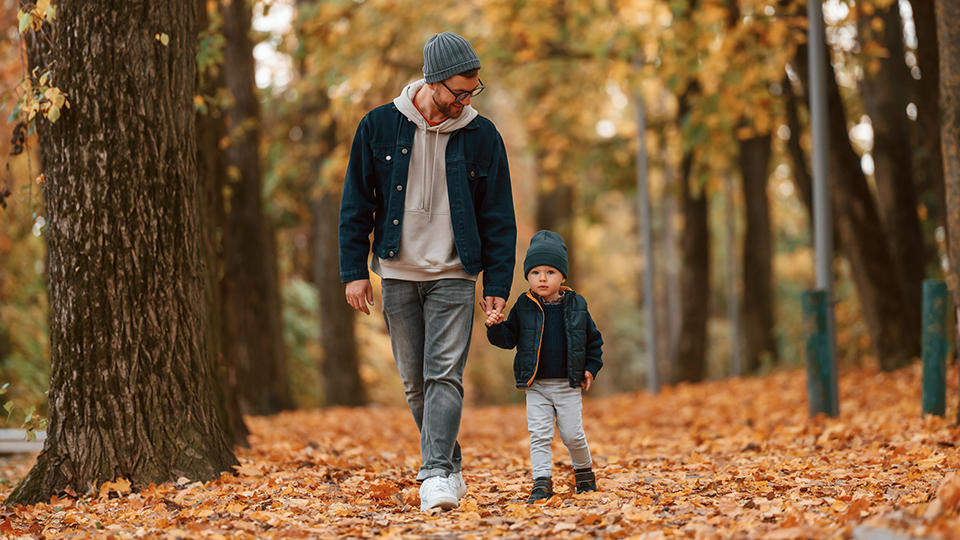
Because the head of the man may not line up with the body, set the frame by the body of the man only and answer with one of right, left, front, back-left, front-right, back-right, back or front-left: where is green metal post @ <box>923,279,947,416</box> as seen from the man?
back-left

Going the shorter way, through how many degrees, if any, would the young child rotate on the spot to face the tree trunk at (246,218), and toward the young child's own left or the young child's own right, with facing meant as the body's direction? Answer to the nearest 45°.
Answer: approximately 135° to the young child's own right

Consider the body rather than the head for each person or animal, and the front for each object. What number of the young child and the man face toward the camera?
2

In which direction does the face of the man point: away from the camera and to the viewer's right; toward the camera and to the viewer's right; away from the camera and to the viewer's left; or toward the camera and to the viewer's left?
toward the camera and to the viewer's right

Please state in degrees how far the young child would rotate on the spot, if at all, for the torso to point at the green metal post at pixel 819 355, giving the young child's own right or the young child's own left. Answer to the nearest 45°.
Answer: approximately 135° to the young child's own left

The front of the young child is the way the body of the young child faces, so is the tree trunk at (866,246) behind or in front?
behind

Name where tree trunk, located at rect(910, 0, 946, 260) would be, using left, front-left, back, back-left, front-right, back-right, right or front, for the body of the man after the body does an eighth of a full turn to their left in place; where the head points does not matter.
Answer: left

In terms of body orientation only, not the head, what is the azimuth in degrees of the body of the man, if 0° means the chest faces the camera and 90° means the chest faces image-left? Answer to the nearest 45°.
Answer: approximately 0°
